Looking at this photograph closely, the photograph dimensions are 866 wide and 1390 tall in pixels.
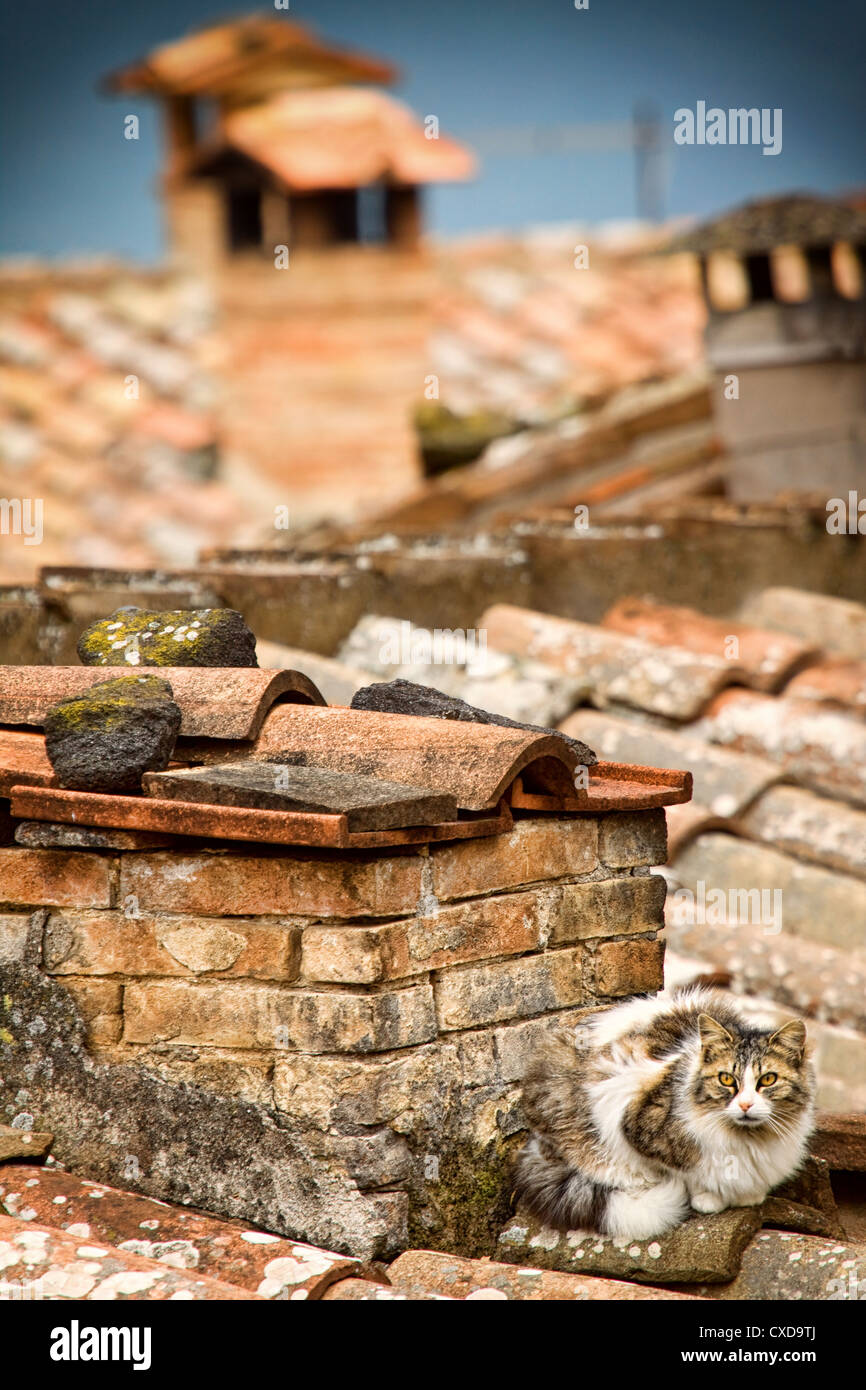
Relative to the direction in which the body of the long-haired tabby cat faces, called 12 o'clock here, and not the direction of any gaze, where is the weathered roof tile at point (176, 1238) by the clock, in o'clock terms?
The weathered roof tile is roughly at 4 o'clock from the long-haired tabby cat.

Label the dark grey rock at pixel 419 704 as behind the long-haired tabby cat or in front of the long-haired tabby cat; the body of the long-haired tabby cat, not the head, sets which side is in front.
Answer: behind

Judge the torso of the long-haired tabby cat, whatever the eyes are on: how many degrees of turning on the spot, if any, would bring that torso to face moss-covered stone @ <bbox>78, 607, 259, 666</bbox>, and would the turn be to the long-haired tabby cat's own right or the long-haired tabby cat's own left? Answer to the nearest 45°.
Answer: approximately 180°

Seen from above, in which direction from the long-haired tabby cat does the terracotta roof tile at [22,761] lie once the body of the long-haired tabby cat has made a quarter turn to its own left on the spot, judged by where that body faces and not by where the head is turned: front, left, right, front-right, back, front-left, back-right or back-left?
back-left

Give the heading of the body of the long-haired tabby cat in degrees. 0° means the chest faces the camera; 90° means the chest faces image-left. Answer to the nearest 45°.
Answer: approximately 315°

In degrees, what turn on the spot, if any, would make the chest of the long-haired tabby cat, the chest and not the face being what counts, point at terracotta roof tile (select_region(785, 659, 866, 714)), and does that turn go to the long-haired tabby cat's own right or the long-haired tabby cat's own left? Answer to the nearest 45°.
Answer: approximately 135° to the long-haired tabby cat's own left

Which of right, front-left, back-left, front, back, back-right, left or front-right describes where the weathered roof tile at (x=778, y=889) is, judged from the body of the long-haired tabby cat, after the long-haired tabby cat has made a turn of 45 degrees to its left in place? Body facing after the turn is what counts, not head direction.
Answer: left

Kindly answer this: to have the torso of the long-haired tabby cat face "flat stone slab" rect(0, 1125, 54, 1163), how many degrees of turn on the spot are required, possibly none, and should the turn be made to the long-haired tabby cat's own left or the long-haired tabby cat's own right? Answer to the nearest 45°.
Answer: approximately 135° to the long-haired tabby cat's own right

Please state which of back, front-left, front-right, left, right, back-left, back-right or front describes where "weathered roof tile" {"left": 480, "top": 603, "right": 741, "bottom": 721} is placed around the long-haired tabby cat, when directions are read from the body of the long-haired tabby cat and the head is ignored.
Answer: back-left

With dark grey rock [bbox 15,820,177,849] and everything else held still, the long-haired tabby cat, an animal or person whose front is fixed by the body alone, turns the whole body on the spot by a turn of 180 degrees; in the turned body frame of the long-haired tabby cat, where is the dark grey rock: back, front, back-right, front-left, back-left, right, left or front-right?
front-left

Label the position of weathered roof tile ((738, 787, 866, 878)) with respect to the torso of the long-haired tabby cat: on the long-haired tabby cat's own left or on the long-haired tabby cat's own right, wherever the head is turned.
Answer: on the long-haired tabby cat's own left
